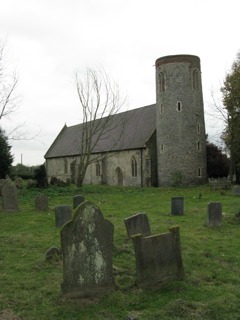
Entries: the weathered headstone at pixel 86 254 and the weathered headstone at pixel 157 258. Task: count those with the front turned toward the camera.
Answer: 2

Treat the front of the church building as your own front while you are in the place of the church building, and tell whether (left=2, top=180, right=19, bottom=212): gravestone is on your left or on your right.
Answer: on your right

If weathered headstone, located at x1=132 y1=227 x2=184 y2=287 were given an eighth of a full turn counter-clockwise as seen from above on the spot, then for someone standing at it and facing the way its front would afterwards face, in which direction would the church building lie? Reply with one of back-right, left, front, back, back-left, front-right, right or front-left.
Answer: back-left

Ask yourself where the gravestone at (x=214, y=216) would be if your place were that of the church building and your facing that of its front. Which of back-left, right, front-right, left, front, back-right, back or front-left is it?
front-left

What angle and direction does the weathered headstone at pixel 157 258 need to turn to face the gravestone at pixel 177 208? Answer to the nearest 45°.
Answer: approximately 180°

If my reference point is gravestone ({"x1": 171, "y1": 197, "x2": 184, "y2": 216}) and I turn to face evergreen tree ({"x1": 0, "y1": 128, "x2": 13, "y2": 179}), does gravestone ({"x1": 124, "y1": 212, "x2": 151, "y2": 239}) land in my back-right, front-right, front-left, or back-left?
back-left

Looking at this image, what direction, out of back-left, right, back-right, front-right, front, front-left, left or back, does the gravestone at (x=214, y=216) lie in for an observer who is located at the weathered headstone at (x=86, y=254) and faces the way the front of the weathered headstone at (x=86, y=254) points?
back-left

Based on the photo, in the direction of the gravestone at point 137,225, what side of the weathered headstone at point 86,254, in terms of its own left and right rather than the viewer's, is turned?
back

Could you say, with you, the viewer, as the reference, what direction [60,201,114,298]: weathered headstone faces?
facing the viewer

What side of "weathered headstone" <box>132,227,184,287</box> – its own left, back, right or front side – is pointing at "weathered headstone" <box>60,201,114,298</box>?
right

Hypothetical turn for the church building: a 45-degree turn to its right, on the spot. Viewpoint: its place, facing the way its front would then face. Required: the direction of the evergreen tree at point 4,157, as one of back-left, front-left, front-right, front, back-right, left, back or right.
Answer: right

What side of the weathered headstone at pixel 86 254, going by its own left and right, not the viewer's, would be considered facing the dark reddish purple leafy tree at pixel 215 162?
back

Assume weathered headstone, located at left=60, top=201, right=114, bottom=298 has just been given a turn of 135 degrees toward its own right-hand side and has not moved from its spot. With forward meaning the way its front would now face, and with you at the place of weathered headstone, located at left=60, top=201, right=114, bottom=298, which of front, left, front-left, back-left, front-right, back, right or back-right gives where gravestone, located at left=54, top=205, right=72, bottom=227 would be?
front-right
